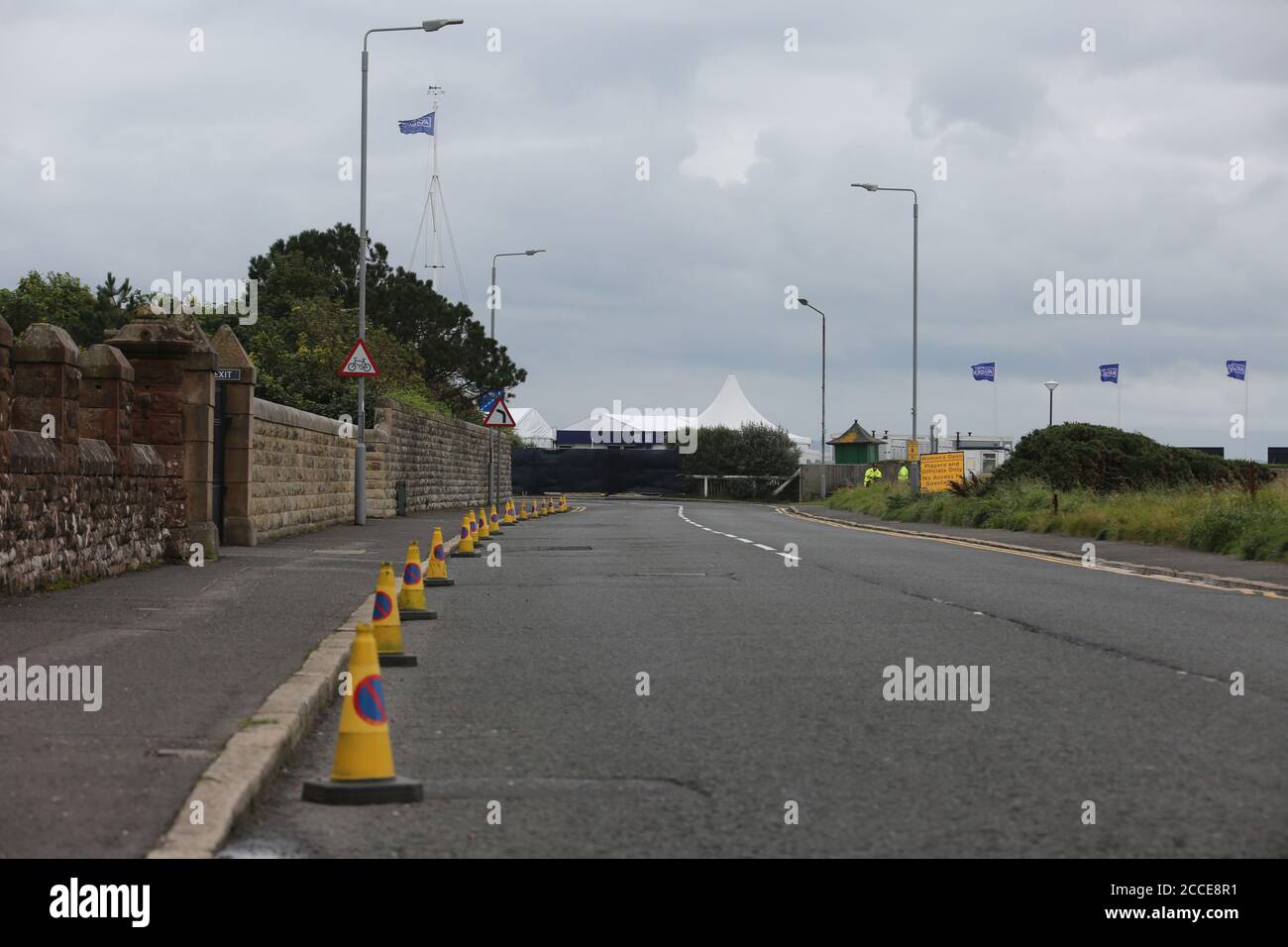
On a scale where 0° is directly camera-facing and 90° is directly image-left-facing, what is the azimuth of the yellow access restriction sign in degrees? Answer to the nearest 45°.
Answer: approximately 0°

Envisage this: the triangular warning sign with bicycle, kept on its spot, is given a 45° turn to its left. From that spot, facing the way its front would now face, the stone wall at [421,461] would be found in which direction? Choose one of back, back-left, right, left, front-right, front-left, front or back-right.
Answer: back-left

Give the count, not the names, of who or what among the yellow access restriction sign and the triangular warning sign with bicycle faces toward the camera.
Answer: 2

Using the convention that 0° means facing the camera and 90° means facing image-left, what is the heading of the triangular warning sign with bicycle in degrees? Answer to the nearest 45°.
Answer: approximately 0°

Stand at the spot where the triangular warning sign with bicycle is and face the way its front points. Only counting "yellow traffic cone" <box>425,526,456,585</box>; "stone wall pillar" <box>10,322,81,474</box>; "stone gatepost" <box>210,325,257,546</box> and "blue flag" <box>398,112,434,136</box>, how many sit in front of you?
3

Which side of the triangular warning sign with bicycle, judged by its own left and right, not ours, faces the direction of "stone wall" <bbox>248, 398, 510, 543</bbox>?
back

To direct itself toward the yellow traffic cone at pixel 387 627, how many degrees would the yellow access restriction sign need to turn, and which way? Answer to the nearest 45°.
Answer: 0° — it already faces it

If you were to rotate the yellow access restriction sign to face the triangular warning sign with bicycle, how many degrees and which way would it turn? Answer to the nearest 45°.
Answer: approximately 45° to its right

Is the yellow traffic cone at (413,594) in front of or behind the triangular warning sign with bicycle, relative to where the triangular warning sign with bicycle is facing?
in front

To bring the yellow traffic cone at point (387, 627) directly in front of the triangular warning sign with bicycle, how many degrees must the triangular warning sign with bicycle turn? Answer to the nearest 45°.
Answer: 0° — it already faces it

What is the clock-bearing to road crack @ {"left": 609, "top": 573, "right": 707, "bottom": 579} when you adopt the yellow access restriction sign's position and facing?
The road crack is roughly at 12 o'clock from the yellow access restriction sign.

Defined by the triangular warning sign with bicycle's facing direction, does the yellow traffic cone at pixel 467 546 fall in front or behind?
in front
